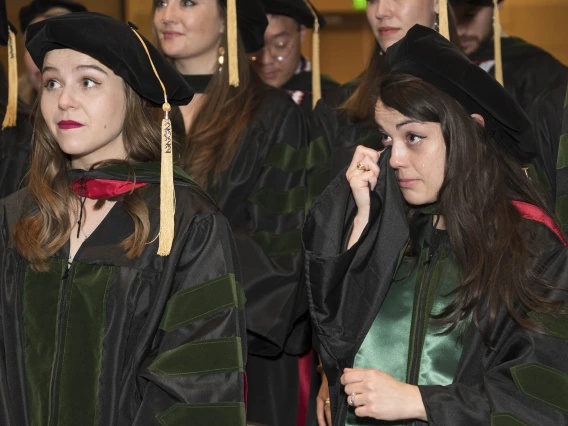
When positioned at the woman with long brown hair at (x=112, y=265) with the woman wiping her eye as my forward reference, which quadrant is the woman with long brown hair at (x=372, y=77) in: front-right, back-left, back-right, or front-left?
front-left

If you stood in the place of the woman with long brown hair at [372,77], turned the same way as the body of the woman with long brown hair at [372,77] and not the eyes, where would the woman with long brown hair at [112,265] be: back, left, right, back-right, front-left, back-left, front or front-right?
front

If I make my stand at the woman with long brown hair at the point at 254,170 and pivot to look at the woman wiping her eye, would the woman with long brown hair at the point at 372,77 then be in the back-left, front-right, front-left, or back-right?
front-left

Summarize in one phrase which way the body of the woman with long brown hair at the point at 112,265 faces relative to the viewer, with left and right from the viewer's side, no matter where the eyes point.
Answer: facing the viewer and to the left of the viewer

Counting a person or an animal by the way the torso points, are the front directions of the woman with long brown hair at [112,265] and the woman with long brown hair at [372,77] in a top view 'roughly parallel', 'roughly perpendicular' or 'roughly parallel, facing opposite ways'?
roughly parallel

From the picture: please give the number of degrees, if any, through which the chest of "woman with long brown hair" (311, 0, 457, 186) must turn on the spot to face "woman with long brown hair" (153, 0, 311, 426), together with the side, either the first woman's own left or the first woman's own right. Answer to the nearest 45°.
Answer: approximately 45° to the first woman's own right

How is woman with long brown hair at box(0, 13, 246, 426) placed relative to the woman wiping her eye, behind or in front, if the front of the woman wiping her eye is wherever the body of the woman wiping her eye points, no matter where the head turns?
in front

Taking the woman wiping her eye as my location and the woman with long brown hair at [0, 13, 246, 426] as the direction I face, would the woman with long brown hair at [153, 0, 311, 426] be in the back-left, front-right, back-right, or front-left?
front-right

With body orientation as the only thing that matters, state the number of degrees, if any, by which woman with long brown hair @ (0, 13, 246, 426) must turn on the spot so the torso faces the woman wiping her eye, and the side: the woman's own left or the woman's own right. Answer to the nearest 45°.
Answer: approximately 135° to the woman's own left

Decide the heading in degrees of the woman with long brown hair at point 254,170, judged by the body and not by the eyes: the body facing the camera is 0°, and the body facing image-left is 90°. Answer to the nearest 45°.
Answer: approximately 45°

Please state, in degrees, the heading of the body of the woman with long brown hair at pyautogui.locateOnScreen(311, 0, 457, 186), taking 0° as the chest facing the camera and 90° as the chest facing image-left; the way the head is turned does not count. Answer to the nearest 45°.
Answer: approximately 45°

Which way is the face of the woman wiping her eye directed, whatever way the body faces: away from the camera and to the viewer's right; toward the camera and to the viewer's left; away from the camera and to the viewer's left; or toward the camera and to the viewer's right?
toward the camera and to the viewer's left

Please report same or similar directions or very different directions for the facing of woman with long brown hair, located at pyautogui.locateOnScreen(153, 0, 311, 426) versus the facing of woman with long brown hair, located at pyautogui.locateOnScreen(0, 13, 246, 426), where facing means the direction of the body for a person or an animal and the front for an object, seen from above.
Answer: same or similar directions

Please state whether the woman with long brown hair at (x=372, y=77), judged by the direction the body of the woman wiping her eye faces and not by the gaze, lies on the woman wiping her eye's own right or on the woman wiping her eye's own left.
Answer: on the woman wiping her eye's own right

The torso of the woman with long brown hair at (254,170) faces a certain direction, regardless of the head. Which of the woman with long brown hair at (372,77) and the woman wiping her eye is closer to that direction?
the woman wiping her eye

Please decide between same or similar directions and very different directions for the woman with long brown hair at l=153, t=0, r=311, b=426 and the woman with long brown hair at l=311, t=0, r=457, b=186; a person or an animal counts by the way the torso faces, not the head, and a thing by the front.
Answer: same or similar directions

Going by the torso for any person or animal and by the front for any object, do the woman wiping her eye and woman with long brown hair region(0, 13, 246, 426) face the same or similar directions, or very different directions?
same or similar directions

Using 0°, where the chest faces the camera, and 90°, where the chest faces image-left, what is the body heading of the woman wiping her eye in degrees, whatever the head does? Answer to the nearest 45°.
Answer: approximately 45°

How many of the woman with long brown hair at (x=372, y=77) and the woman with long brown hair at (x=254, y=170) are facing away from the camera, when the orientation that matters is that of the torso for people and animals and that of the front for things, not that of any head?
0
